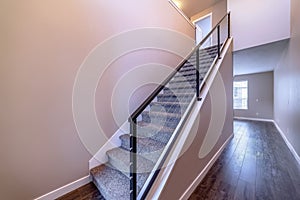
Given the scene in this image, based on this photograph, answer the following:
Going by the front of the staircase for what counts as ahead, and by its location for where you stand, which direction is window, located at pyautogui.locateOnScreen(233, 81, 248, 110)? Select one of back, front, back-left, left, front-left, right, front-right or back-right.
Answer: back
